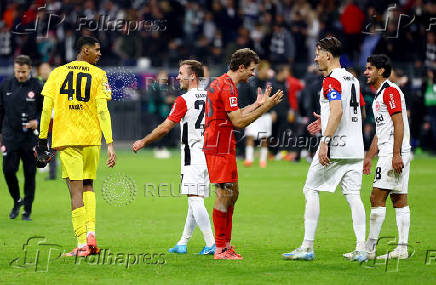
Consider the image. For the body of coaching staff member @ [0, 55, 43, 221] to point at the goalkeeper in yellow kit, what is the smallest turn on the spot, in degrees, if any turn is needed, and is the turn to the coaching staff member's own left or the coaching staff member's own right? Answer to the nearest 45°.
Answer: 0° — they already face them

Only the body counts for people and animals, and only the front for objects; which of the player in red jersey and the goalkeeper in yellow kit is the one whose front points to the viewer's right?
the player in red jersey

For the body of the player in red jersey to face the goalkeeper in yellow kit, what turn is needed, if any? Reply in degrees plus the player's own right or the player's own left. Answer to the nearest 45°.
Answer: approximately 180°

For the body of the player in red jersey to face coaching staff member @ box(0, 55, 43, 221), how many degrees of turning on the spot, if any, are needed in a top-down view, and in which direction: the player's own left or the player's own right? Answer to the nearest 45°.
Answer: approximately 135° to the player's own left

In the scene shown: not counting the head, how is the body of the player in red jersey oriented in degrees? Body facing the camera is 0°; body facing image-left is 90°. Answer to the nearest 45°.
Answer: approximately 270°

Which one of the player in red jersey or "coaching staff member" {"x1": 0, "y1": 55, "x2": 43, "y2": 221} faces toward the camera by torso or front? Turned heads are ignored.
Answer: the coaching staff member

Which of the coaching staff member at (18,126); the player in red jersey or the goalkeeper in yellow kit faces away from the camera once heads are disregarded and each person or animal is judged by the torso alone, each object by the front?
the goalkeeper in yellow kit

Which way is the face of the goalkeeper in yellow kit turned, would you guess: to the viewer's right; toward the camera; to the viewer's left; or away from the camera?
to the viewer's right

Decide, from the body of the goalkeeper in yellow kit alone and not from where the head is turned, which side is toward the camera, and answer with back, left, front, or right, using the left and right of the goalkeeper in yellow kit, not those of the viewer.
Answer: back

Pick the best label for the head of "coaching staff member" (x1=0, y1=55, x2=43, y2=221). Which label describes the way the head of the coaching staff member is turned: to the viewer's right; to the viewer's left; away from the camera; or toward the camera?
toward the camera

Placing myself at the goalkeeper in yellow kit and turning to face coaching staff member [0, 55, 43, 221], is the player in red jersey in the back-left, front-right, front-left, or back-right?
back-right

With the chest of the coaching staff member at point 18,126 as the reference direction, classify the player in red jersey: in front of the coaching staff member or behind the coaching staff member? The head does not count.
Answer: in front

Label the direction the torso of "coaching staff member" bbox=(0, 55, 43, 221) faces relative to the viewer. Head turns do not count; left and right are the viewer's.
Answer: facing the viewer
